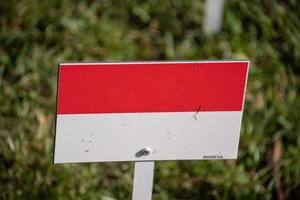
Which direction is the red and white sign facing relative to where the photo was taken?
toward the camera

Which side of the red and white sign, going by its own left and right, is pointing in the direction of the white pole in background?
back
